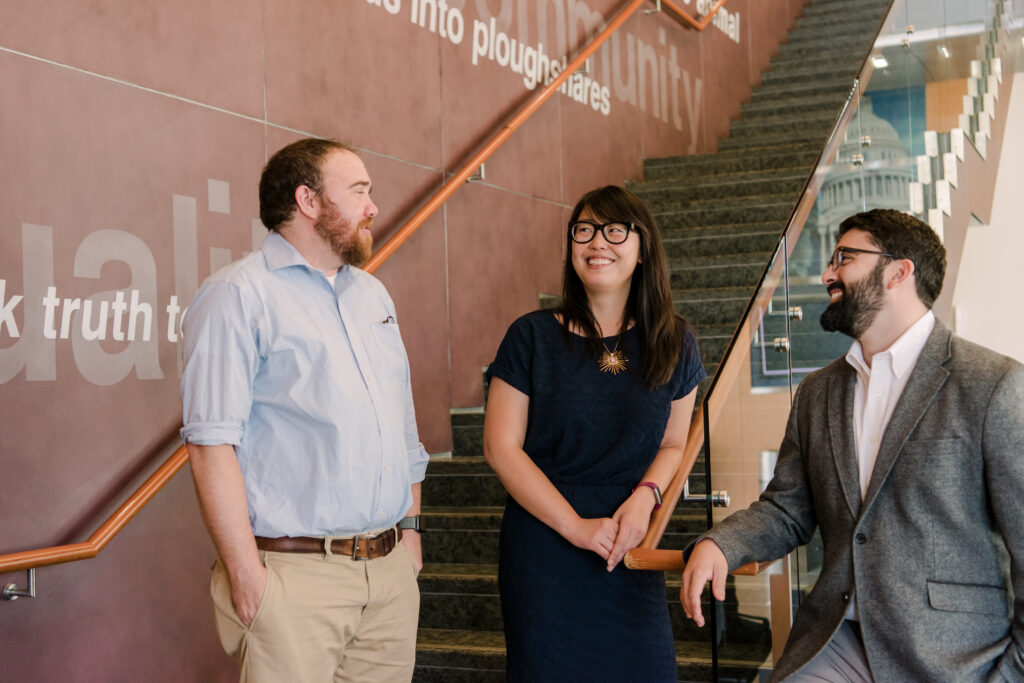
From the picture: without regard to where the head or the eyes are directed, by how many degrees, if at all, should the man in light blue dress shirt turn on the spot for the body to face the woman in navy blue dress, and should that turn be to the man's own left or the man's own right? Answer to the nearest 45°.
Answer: approximately 45° to the man's own left

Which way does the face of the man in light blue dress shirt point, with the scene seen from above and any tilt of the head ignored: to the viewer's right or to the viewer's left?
to the viewer's right

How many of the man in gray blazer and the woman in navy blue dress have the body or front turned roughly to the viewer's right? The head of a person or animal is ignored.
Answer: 0

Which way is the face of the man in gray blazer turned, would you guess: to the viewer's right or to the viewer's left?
to the viewer's left

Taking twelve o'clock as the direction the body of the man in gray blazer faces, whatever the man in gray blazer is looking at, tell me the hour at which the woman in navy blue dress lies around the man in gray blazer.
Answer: The woman in navy blue dress is roughly at 2 o'clock from the man in gray blazer.

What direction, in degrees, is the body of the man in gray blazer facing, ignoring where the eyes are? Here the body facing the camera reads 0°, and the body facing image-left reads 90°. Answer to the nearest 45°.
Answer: approximately 45°

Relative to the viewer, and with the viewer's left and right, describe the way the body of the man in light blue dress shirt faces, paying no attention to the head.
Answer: facing the viewer and to the right of the viewer

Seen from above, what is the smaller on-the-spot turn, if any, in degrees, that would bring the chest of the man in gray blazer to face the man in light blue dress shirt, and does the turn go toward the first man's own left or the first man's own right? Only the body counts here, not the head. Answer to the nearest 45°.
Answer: approximately 45° to the first man's own right

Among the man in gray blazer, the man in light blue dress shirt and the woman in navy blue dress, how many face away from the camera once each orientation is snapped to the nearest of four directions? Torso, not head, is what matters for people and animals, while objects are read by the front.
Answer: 0

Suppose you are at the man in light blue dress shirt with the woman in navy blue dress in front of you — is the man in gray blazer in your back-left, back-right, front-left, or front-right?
front-right

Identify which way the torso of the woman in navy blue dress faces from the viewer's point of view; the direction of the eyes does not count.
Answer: toward the camera

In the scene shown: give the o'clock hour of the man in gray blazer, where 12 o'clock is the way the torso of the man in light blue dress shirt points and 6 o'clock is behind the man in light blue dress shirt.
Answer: The man in gray blazer is roughly at 11 o'clock from the man in light blue dress shirt.

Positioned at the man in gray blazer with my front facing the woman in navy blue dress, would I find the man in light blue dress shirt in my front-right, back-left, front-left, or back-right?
front-left
